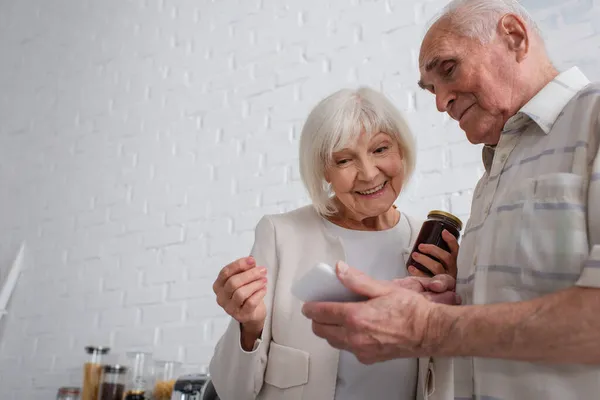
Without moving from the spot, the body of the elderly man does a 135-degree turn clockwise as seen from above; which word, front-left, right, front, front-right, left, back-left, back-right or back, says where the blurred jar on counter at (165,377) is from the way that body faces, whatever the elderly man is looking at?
front-left

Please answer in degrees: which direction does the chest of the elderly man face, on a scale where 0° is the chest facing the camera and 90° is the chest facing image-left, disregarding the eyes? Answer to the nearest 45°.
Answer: approximately 45°

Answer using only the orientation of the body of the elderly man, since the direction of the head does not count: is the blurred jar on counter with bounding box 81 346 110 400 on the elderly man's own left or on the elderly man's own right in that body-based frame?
on the elderly man's own right

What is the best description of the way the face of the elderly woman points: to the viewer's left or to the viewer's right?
to the viewer's right

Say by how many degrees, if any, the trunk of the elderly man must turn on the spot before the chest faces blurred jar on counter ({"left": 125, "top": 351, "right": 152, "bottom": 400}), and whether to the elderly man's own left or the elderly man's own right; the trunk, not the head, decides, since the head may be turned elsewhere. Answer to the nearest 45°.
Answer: approximately 90° to the elderly man's own right

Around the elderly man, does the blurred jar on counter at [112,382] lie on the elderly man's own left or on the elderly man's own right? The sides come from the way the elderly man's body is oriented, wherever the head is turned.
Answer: on the elderly man's own right

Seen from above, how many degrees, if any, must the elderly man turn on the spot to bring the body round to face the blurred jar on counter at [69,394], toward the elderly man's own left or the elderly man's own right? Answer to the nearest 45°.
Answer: approximately 90° to the elderly man's own right
